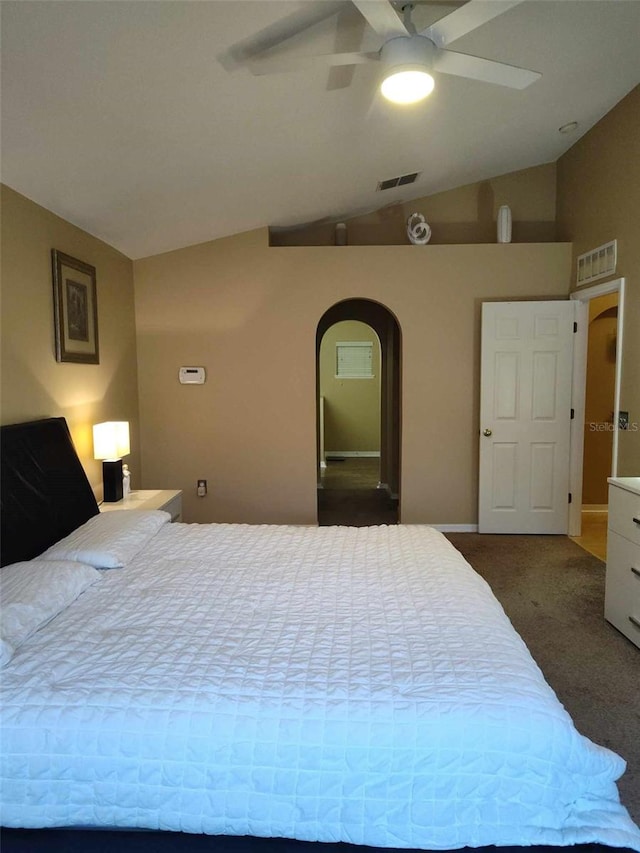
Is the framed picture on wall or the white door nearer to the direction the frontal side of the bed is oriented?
the white door

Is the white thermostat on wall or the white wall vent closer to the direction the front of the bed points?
the white wall vent

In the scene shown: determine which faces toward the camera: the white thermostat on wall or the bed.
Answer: the white thermostat on wall

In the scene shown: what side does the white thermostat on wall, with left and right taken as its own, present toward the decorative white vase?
left

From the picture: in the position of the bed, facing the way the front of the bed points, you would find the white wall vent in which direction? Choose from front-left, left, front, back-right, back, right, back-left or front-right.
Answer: front-left

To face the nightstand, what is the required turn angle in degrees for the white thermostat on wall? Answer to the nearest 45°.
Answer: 0° — it already faces it

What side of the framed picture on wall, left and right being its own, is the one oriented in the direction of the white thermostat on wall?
left

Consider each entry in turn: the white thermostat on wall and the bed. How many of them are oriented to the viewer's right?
1

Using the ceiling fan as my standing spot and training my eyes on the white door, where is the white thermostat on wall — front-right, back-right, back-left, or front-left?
front-left

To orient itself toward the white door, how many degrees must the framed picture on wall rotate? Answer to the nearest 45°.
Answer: approximately 45° to its left

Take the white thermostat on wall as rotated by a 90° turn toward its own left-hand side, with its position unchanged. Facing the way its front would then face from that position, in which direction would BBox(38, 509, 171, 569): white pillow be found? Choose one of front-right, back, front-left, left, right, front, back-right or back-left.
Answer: right

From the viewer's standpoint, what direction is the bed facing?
to the viewer's right

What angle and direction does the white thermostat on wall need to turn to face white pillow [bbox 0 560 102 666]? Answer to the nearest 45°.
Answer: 0° — it already faces it

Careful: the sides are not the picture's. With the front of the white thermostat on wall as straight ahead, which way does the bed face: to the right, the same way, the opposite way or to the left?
to the left

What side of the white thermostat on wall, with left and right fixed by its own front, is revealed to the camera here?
front

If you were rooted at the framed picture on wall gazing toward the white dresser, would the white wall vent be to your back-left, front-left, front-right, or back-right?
front-left

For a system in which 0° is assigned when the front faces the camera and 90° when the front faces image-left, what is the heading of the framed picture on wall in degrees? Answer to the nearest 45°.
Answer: approximately 315°
